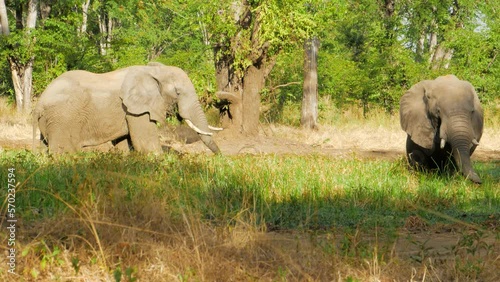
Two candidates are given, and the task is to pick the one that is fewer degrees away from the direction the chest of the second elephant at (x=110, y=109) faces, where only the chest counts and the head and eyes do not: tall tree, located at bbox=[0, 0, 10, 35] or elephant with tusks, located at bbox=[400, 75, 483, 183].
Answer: the elephant with tusks

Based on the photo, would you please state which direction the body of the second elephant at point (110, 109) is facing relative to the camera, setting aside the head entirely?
to the viewer's right

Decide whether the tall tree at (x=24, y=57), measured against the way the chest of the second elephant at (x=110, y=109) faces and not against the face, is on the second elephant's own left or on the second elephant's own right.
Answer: on the second elephant's own left

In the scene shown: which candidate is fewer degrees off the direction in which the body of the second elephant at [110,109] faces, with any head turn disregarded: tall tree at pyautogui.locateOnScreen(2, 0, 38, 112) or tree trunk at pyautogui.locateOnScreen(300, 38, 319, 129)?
the tree trunk

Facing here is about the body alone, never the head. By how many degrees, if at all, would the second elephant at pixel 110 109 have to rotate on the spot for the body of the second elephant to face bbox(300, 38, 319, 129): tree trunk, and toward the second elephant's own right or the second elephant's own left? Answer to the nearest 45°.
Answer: approximately 45° to the second elephant's own left

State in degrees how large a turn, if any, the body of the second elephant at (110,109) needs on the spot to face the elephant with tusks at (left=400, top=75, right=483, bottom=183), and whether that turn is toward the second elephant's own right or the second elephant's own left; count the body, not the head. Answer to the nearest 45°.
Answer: approximately 45° to the second elephant's own right
